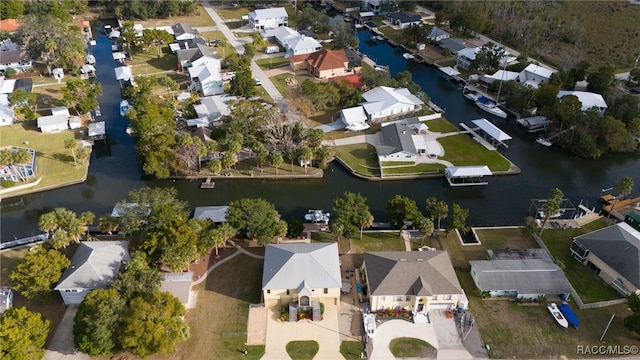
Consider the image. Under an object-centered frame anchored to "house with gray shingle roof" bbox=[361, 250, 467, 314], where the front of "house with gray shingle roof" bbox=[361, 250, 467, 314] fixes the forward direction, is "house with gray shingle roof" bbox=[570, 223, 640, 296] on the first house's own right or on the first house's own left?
on the first house's own left

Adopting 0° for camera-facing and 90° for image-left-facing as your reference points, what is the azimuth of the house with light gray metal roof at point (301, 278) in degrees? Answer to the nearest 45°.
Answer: approximately 0°

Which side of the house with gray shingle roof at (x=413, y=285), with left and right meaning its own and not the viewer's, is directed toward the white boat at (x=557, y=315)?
left

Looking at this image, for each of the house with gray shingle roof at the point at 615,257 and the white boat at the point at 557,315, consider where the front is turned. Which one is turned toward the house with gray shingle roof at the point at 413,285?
the house with gray shingle roof at the point at 615,257

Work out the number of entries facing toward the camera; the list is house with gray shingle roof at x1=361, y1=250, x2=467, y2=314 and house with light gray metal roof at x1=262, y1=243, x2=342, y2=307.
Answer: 2

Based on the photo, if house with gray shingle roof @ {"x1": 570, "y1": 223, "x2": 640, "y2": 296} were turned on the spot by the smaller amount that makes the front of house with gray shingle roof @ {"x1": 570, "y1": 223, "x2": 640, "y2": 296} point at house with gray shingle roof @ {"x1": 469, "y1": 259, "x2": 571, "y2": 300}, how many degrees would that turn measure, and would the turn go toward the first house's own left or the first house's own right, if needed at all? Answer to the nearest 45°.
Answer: approximately 90° to the first house's own right

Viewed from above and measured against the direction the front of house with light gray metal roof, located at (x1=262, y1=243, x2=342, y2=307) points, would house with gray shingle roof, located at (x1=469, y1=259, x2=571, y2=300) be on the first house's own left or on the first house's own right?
on the first house's own left

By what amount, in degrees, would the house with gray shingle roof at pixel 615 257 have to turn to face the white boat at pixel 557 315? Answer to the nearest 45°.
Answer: approximately 90° to its right
